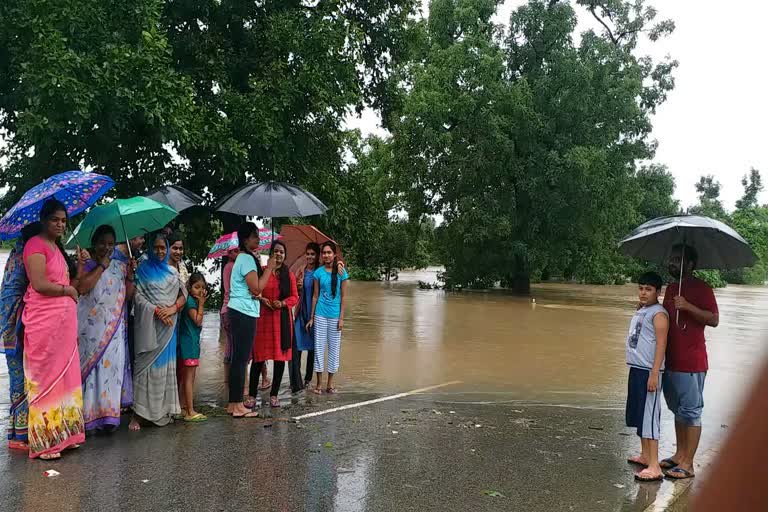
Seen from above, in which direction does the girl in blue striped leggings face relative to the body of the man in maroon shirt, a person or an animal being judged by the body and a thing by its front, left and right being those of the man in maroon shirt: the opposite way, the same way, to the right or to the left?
to the left

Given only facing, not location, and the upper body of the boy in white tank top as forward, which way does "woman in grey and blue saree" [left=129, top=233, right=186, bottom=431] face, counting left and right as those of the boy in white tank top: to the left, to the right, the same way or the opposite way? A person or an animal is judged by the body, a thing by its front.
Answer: to the left

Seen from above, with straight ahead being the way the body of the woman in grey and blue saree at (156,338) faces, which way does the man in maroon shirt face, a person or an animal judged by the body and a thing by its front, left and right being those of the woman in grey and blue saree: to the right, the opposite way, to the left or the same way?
to the right

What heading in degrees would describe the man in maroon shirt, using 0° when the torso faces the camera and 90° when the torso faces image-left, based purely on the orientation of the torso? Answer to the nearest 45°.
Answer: approximately 45°

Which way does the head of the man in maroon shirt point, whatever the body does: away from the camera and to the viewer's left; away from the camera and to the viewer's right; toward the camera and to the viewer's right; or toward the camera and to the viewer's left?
toward the camera and to the viewer's left
